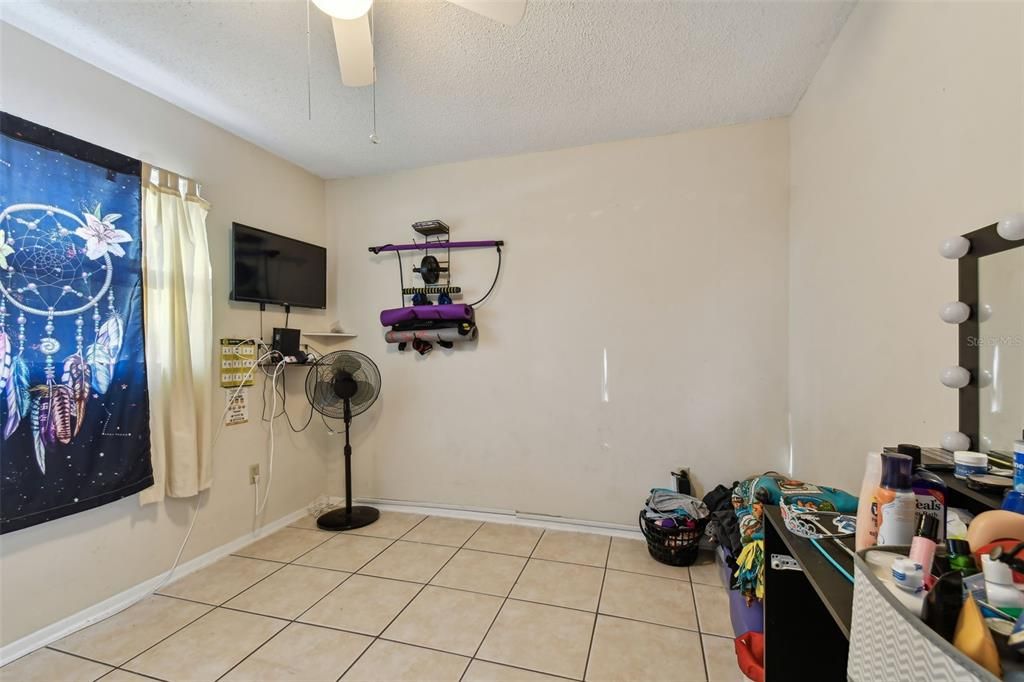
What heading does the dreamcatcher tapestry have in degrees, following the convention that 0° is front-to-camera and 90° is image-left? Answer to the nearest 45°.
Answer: approximately 315°

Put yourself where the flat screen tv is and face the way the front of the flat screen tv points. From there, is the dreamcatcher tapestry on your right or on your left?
on your right

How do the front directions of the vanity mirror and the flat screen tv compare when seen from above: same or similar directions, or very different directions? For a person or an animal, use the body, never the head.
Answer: very different directions
